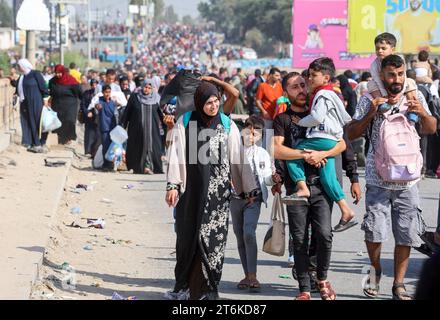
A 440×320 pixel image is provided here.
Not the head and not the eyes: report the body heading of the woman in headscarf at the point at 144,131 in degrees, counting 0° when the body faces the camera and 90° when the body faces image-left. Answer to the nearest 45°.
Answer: approximately 0°

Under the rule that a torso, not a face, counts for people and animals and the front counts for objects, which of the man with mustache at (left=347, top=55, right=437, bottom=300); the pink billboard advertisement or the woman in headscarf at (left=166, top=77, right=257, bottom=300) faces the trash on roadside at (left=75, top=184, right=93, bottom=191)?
the pink billboard advertisement

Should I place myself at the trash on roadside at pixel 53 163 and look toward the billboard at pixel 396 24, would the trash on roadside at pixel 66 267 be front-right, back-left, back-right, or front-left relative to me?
back-right

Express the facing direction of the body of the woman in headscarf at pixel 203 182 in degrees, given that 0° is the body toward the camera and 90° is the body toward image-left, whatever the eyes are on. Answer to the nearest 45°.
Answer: approximately 0°

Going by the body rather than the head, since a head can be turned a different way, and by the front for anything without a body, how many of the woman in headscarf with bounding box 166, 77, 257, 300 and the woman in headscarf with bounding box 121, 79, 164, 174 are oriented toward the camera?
2

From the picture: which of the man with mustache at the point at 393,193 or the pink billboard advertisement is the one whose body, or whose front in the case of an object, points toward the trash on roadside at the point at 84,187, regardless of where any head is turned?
the pink billboard advertisement

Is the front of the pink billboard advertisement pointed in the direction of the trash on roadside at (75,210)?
yes

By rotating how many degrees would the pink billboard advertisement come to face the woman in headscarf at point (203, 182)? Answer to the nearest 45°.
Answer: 0° — it already faces them

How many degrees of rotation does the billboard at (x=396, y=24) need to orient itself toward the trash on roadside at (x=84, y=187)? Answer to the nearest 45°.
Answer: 0° — it already faces it

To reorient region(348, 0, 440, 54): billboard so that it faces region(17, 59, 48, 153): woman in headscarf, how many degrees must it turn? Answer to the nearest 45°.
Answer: approximately 45° to its right

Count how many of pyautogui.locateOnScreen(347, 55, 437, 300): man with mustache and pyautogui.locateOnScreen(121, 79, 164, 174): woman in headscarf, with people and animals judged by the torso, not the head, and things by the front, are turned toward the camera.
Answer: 2
